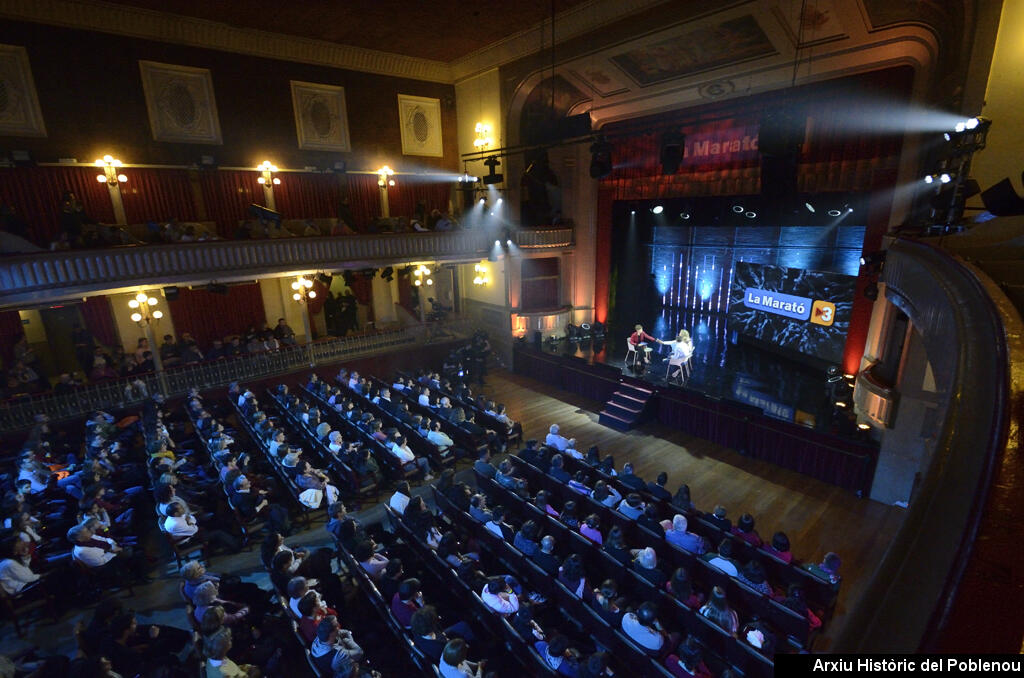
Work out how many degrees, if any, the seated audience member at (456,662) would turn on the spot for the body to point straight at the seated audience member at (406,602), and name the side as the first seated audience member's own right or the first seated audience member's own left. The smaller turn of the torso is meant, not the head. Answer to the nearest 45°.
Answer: approximately 90° to the first seated audience member's own left

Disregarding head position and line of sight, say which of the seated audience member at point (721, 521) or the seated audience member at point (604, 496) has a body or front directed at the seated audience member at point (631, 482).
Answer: the seated audience member at point (604, 496)

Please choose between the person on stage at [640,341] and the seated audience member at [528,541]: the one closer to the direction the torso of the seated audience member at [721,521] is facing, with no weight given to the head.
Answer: the person on stage

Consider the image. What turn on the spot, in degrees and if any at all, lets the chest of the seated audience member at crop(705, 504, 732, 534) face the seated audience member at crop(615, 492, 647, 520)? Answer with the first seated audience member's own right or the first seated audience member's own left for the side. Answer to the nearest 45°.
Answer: approximately 135° to the first seated audience member's own left

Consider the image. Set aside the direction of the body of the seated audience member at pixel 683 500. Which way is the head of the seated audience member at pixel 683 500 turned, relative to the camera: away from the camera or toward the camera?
away from the camera

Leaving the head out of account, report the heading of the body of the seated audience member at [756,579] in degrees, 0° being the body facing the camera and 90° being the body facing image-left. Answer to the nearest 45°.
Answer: approximately 225°

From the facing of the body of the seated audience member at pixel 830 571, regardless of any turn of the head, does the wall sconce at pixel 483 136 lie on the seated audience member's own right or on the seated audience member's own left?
on the seated audience member's own left

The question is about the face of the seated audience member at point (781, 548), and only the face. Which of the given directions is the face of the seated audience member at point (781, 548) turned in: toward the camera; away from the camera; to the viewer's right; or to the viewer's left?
away from the camera

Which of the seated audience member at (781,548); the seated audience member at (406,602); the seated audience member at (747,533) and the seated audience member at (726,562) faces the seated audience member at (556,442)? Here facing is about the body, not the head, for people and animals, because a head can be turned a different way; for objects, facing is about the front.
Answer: the seated audience member at (406,602)

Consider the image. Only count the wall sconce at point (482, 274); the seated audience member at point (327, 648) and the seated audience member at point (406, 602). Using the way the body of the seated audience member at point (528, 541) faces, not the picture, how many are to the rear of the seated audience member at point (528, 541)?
2

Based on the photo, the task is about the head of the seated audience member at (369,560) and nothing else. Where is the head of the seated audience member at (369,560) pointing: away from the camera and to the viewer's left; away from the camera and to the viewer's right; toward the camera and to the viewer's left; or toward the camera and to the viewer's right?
away from the camera and to the viewer's right

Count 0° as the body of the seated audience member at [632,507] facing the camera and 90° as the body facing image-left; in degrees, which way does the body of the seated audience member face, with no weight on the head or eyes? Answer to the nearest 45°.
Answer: approximately 225°

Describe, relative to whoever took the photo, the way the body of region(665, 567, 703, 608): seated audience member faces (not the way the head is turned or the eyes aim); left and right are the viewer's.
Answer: facing away from the viewer and to the right of the viewer
